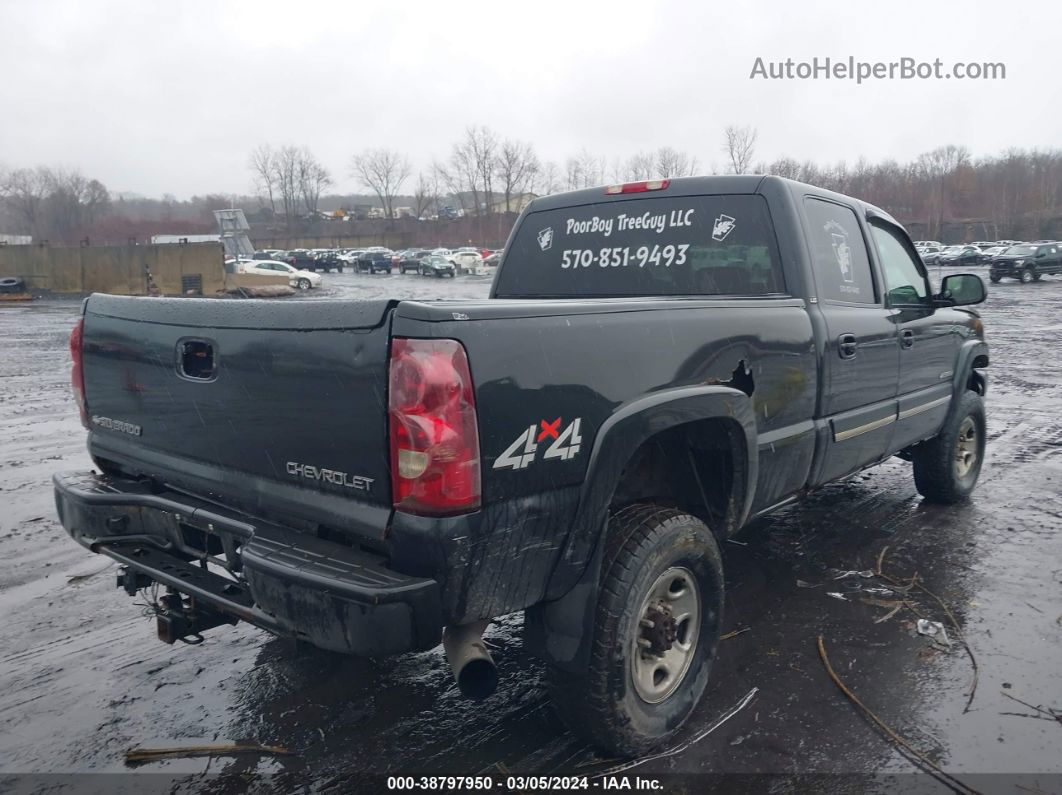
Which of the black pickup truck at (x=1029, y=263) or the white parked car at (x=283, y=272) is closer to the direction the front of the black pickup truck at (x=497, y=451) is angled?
the black pickup truck

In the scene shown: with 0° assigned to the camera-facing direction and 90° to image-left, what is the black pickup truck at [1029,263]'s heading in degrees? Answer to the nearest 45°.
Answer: approximately 45°

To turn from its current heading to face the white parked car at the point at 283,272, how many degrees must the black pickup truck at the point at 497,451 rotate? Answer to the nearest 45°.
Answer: approximately 45° to its left

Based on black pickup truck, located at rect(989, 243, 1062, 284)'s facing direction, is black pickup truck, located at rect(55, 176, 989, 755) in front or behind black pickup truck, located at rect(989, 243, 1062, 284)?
in front

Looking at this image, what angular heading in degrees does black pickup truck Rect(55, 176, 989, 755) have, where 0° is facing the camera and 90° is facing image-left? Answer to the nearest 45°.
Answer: approximately 225°
